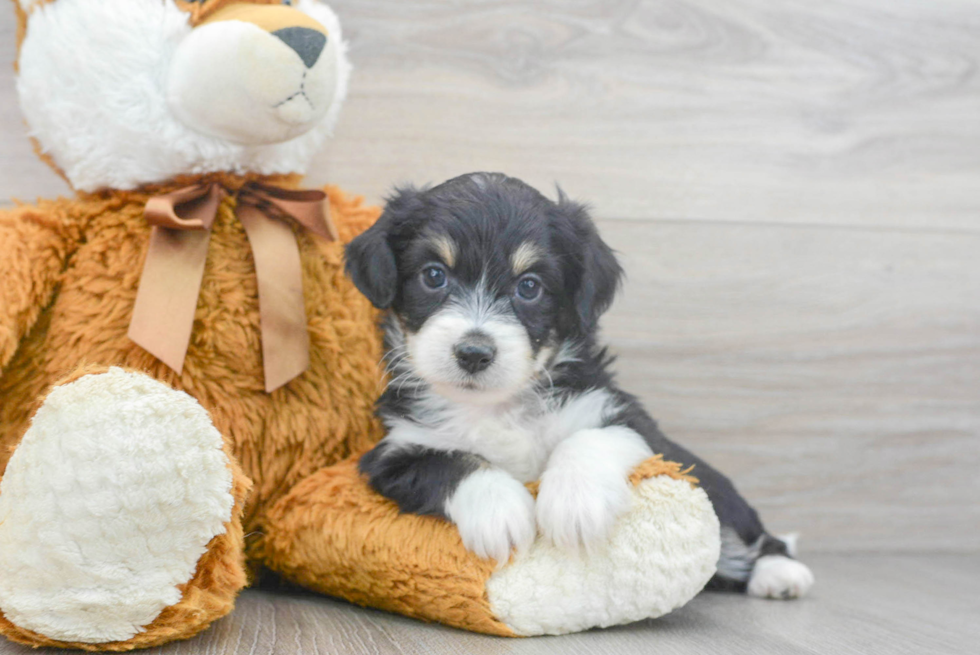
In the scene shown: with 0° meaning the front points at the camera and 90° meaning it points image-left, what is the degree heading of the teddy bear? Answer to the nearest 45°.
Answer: approximately 315°
